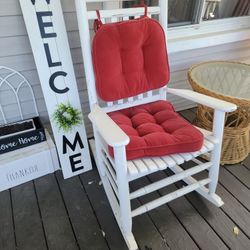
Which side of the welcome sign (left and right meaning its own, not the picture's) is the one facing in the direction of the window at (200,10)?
left

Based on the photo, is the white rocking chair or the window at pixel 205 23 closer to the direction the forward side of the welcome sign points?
the white rocking chair

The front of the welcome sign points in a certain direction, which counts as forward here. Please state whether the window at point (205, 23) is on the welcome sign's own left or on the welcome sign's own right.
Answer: on the welcome sign's own left

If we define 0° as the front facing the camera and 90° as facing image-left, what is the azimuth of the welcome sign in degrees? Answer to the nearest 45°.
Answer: approximately 0°
